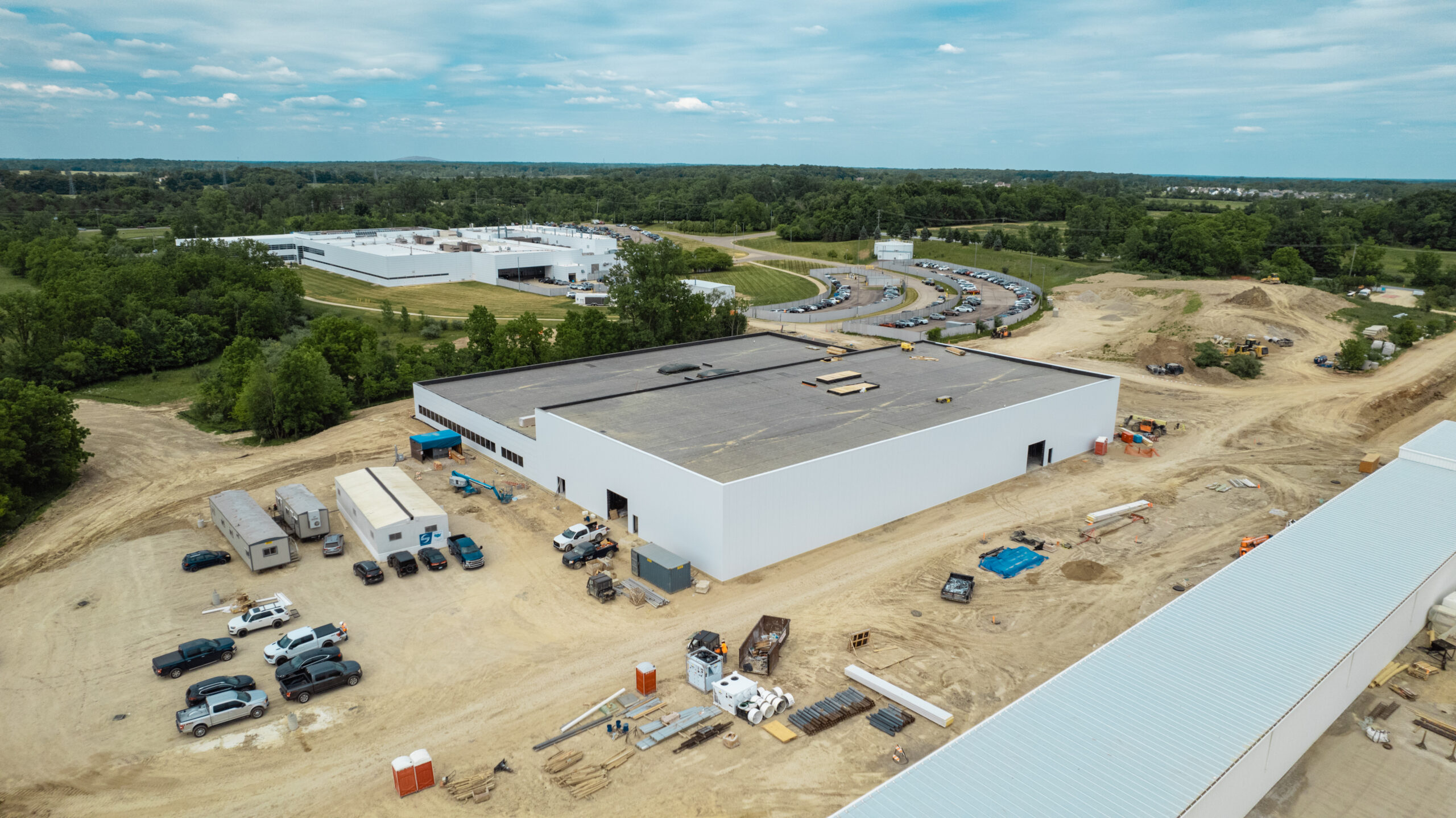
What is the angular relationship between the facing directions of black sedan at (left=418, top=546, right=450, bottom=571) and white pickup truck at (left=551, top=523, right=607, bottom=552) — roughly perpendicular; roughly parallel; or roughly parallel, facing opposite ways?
roughly perpendicular

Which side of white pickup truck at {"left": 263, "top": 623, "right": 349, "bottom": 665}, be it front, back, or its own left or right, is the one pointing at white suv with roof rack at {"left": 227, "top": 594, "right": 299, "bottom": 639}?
right

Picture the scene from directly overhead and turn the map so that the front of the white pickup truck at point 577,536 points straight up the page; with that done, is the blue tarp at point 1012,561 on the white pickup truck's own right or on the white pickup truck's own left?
on the white pickup truck's own left

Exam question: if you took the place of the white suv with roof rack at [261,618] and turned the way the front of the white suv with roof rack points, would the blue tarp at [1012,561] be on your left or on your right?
on your left

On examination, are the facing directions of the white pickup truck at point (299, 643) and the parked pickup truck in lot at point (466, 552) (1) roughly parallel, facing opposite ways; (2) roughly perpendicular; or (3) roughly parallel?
roughly perpendicular

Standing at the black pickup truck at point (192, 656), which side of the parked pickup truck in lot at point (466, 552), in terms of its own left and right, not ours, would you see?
right

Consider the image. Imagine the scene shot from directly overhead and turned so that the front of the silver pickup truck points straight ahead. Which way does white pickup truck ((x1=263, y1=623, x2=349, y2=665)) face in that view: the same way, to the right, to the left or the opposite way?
the opposite way

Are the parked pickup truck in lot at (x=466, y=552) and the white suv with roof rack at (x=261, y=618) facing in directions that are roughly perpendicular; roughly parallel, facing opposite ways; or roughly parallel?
roughly perpendicular
